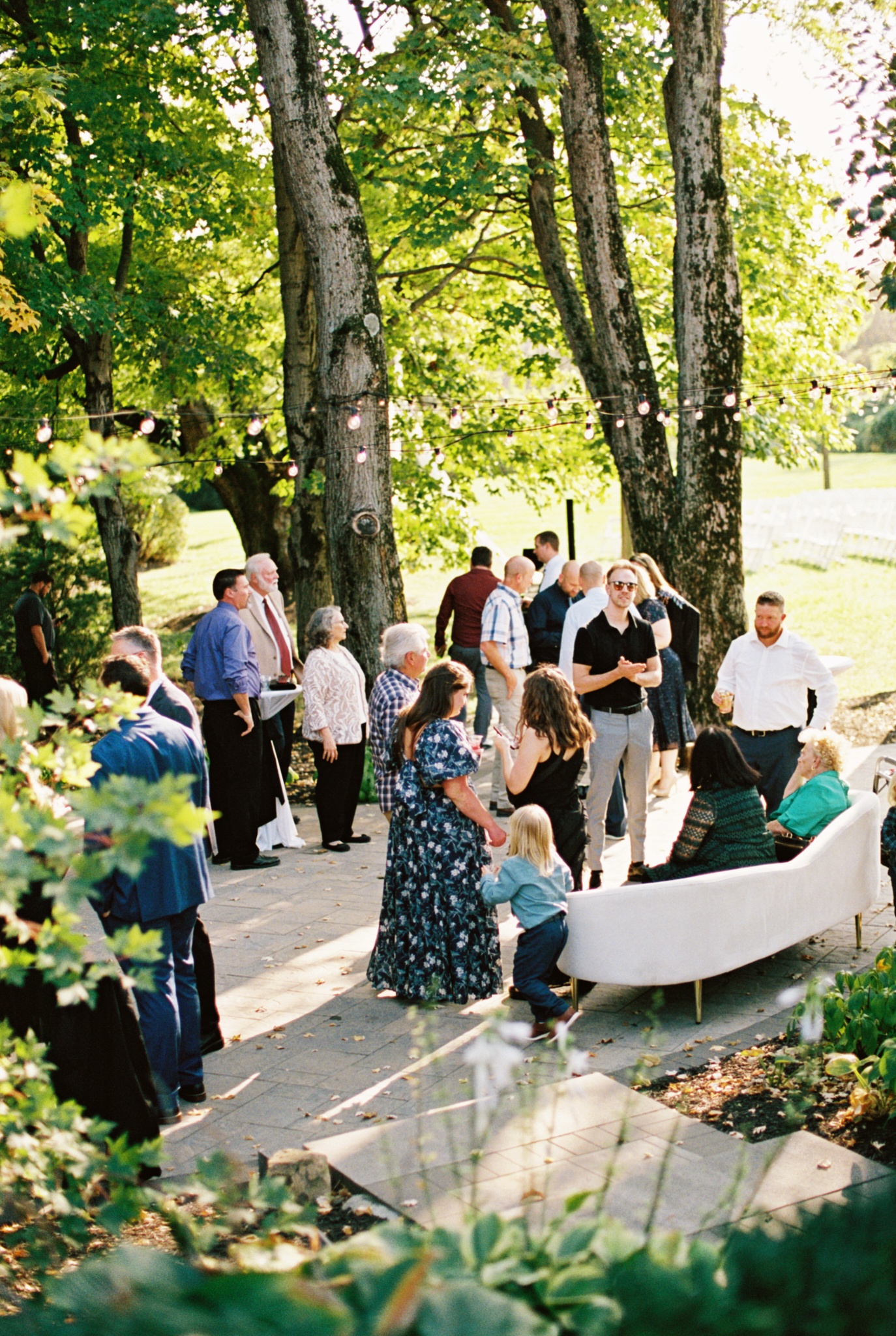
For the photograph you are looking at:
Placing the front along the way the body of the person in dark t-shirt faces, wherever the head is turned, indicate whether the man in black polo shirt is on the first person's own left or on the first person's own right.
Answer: on the first person's own right

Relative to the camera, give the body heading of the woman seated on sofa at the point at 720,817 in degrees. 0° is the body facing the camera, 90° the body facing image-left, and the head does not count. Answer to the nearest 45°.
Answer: approximately 135°

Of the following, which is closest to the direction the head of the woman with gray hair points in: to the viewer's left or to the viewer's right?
to the viewer's right

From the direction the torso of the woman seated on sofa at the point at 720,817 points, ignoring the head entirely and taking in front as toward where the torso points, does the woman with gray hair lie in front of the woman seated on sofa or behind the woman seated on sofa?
in front
